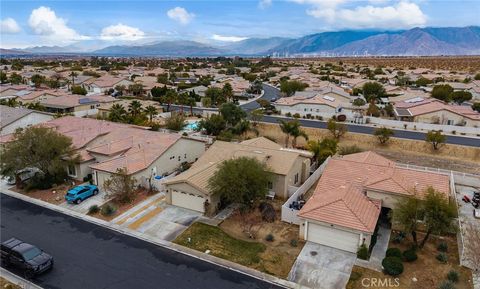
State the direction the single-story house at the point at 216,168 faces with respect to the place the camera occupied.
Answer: facing the viewer and to the left of the viewer

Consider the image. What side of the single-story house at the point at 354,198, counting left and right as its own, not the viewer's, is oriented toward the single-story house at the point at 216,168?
right

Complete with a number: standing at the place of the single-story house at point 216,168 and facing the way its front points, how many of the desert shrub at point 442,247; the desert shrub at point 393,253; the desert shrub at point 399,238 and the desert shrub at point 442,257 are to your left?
4

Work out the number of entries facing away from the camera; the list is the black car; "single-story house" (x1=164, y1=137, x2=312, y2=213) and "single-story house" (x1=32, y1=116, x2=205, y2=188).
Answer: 0

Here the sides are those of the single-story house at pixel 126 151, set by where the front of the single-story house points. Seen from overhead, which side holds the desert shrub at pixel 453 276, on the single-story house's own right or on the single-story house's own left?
on the single-story house's own left

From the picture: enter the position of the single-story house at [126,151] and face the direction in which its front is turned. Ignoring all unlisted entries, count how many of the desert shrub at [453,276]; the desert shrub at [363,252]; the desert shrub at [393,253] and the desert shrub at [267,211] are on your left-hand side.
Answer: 4

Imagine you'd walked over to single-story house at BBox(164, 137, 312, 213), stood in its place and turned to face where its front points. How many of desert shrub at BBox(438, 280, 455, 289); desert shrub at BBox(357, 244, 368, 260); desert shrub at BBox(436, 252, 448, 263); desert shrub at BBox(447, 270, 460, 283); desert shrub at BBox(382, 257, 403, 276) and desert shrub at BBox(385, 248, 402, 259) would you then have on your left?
6

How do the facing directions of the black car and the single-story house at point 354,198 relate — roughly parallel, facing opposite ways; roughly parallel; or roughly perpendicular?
roughly perpendicular

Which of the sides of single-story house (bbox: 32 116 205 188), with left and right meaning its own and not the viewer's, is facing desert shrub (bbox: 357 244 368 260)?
left

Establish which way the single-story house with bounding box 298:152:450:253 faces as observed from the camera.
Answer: facing the viewer

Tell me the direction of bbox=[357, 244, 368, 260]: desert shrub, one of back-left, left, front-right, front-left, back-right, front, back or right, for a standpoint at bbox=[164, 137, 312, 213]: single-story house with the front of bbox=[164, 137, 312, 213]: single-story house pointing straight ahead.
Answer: left

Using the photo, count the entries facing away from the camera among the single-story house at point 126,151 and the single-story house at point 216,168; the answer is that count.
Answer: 0

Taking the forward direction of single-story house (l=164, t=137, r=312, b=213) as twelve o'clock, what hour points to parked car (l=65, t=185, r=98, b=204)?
The parked car is roughly at 1 o'clock from the single-story house.

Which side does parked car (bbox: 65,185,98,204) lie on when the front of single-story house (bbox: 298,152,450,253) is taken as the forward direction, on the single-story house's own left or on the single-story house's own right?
on the single-story house's own right
